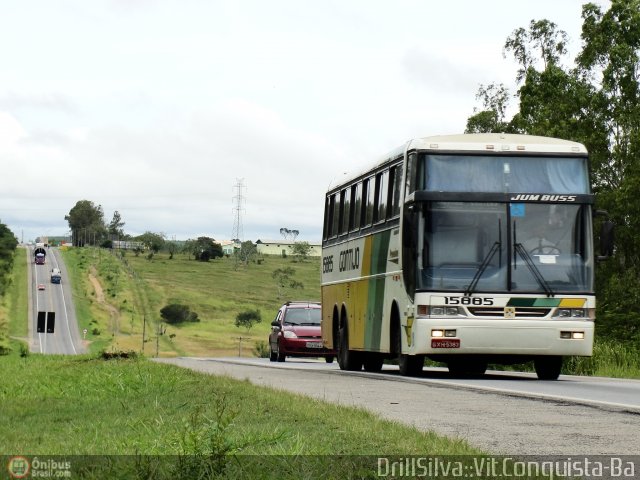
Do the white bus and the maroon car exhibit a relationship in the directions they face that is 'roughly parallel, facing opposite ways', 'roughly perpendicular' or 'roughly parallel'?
roughly parallel

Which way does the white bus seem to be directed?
toward the camera

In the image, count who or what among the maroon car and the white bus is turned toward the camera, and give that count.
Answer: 2

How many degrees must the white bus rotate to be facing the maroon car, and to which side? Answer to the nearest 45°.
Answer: approximately 180°

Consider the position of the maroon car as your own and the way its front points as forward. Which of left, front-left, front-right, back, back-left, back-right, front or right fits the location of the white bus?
front
